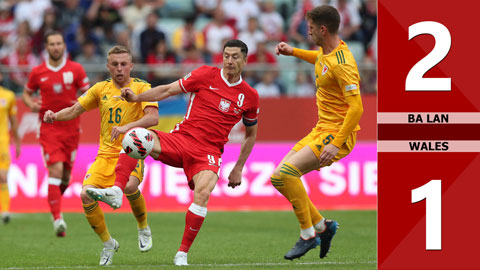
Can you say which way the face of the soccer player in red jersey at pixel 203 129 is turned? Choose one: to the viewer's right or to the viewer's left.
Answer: to the viewer's left

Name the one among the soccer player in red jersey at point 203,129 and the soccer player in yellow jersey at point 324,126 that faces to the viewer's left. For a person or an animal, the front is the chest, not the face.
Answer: the soccer player in yellow jersey

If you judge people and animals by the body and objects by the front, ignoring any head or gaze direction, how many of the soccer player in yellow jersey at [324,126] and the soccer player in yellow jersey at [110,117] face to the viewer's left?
1

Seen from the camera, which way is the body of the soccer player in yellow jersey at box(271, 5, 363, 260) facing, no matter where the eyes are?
to the viewer's left

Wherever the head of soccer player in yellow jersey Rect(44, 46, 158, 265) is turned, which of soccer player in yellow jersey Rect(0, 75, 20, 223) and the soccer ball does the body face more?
the soccer ball

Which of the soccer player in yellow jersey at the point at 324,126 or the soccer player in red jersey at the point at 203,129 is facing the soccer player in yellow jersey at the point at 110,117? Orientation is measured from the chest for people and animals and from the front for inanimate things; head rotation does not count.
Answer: the soccer player in yellow jersey at the point at 324,126

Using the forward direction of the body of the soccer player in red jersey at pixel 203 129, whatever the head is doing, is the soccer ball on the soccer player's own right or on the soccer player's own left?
on the soccer player's own right

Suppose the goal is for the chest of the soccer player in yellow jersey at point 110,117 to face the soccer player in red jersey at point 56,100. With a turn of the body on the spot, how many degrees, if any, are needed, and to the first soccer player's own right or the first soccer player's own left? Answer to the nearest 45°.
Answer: approximately 180°

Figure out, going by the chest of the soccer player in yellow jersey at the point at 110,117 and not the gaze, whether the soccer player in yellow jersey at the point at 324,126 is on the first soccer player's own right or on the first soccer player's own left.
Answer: on the first soccer player's own left
